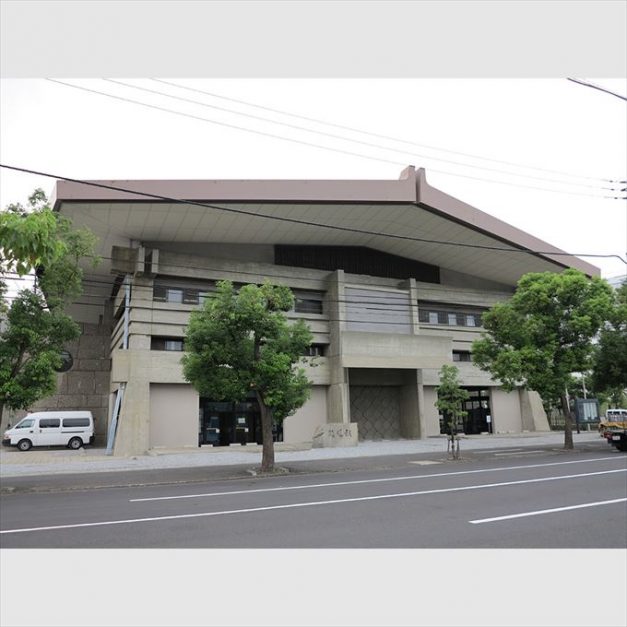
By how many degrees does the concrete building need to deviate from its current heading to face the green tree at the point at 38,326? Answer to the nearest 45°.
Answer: approximately 90° to its right

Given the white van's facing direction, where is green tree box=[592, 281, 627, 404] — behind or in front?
behind

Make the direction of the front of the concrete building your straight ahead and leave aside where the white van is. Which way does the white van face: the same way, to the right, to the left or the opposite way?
to the right

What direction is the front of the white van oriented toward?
to the viewer's left

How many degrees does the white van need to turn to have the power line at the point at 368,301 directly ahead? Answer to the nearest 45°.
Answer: approximately 180°

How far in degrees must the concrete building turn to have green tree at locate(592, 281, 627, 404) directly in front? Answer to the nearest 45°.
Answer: approximately 45° to its left

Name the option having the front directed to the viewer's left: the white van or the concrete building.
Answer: the white van

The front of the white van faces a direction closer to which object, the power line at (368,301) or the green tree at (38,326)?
the green tree

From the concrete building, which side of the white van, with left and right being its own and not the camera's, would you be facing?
back

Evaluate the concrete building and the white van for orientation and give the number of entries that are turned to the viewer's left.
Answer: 1

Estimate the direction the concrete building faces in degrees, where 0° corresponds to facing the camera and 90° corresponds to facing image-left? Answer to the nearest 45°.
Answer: approximately 315°

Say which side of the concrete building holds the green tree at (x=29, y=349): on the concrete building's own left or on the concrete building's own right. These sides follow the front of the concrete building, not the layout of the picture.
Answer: on the concrete building's own right
